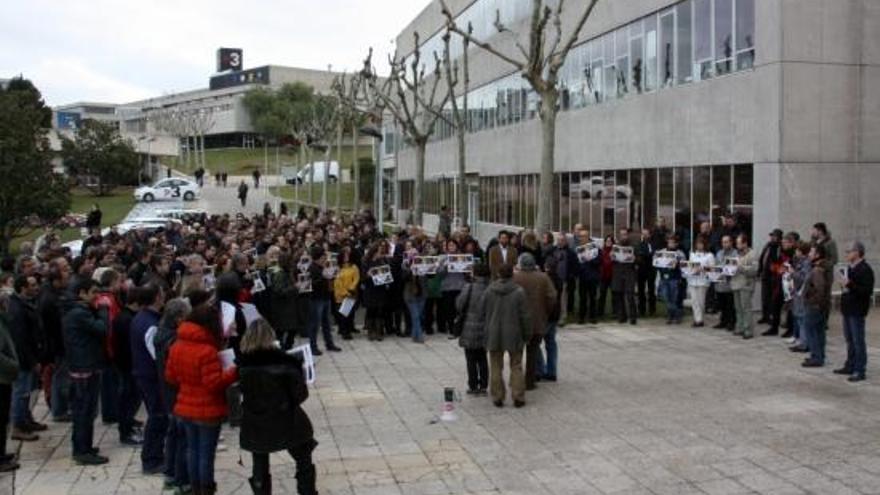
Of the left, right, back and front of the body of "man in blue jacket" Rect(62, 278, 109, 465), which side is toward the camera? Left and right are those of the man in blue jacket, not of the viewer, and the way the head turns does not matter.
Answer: right

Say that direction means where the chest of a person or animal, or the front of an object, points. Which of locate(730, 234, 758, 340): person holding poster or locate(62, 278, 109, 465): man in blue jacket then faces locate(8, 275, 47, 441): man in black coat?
the person holding poster

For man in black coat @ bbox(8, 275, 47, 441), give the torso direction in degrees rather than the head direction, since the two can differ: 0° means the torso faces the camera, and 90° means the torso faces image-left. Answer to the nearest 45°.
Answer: approximately 270°

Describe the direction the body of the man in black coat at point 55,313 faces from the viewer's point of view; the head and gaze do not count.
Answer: to the viewer's right

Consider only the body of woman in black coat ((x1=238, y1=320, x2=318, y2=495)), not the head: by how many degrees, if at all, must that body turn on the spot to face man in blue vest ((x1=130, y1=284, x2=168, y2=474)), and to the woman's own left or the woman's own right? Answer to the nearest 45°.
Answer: approximately 45° to the woman's own left

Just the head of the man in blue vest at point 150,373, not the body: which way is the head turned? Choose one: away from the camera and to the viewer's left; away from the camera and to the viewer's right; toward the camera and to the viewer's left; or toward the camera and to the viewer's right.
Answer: away from the camera and to the viewer's right

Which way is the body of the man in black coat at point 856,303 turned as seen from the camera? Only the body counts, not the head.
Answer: to the viewer's left

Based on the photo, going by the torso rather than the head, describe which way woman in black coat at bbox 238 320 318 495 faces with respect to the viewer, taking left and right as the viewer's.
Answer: facing away from the viewer

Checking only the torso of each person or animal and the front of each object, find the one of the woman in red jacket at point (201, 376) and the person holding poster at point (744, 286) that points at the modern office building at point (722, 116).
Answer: the woman in red jacket

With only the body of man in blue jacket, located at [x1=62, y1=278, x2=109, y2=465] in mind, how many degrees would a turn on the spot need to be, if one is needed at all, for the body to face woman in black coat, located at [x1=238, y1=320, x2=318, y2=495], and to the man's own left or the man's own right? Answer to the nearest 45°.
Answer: approximately 45° to the man's own right

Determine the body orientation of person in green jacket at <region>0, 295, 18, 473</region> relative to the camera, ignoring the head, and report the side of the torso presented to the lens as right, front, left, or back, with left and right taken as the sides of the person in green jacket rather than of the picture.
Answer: right

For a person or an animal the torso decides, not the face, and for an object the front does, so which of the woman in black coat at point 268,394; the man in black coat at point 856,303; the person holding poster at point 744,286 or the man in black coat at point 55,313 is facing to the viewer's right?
the man in black coat at point 55,313

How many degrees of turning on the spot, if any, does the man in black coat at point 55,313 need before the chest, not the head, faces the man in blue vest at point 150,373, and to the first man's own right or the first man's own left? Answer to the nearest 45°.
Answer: approximately 90° to the first man's own right

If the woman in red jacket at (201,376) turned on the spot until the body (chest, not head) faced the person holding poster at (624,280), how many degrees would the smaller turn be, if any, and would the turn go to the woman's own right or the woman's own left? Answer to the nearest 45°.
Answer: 0° — they already face them
